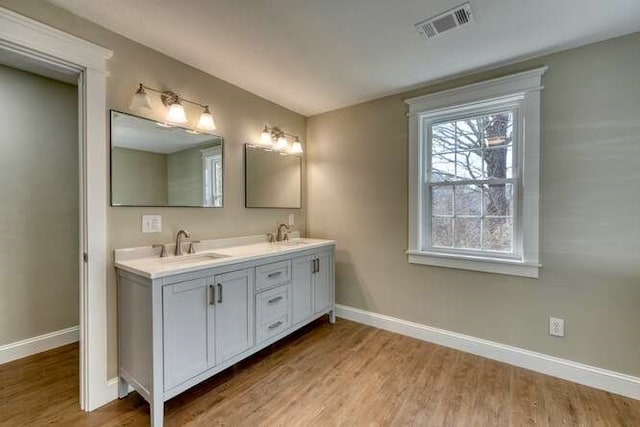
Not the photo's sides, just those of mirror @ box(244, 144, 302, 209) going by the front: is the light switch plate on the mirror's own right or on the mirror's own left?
on the mirror's own right

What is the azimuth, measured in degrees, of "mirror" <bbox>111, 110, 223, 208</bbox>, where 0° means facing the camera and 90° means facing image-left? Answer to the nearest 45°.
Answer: approximately 315°

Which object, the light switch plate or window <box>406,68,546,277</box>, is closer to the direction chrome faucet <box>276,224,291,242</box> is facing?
the window

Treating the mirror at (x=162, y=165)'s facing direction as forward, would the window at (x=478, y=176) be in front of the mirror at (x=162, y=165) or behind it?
in front

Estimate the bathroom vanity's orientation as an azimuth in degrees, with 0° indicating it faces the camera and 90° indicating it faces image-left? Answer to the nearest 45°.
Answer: approximately 315°

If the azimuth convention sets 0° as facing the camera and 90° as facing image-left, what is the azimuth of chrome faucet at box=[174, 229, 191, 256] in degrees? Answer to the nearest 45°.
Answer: approximately 315°

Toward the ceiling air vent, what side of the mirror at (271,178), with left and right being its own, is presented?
front

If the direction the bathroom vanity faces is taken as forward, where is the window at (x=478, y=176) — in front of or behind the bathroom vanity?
in front

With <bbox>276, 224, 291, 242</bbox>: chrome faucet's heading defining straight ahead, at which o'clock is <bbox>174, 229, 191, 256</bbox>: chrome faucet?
<bbox>174, 229, 191, 256</bbox>: chrome faucet is roughly at 3 o'clock from <bbox>276, 224, 291, 242</bbox>: chrome faucet.

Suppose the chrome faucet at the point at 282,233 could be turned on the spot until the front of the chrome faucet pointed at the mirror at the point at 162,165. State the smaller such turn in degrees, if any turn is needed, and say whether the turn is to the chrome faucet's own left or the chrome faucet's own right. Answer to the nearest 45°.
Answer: approximately 90° to the chrome faucet's own right
